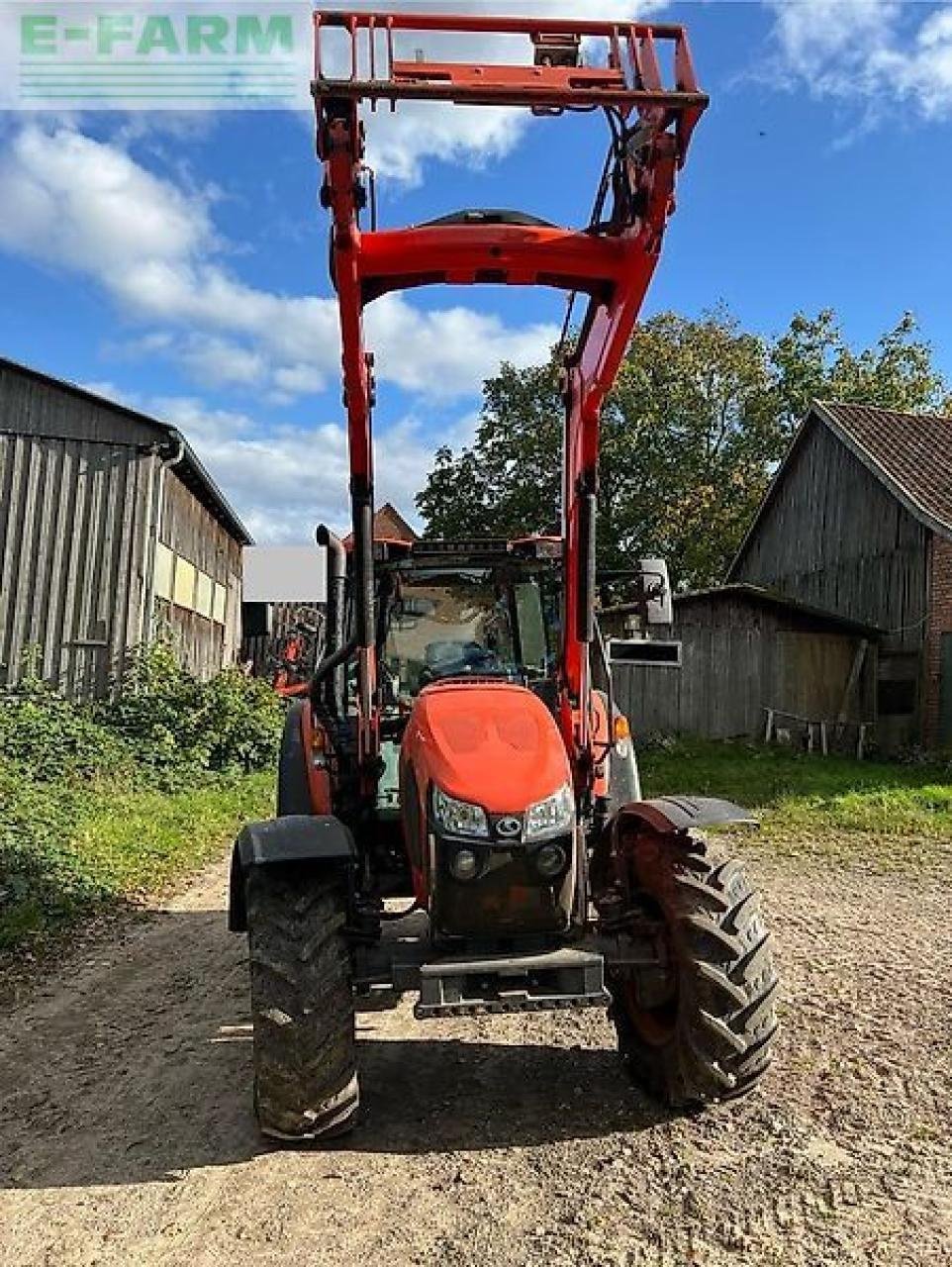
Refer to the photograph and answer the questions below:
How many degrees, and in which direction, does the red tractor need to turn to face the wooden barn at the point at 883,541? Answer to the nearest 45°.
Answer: approximately 135° to its left

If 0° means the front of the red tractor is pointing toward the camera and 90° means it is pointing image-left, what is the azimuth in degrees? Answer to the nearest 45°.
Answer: approximately 0°

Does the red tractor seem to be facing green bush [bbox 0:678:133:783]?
no

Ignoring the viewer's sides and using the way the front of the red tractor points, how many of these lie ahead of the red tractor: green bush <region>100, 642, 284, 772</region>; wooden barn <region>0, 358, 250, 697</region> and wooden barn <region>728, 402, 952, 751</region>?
0

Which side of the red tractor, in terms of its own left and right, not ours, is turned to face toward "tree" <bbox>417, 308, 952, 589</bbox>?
back

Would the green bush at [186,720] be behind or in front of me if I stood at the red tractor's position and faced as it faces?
behind

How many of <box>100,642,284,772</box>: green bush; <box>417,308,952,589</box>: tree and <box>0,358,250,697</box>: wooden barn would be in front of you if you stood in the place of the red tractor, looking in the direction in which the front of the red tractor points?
0

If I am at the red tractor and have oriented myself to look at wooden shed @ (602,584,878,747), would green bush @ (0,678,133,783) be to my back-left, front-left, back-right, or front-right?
front-left

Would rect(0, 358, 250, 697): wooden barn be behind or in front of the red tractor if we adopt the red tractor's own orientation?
behind

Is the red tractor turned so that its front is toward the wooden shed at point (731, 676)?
no
